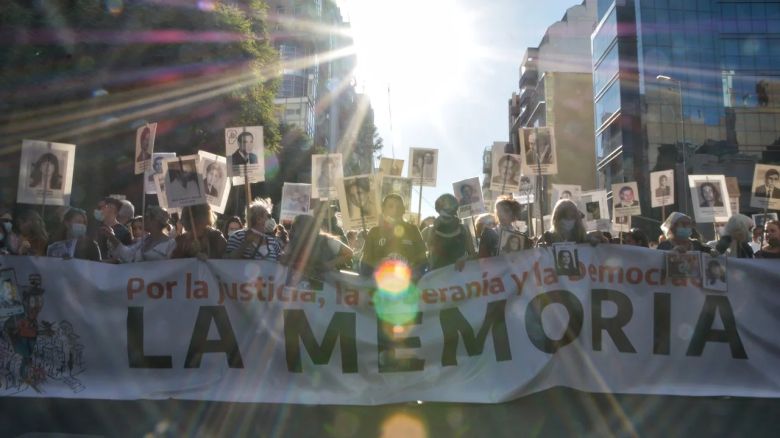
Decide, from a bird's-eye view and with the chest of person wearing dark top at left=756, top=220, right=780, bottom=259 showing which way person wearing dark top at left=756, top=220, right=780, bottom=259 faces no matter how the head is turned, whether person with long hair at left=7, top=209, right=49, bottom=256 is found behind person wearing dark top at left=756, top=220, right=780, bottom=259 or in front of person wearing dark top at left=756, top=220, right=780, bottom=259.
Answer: in front

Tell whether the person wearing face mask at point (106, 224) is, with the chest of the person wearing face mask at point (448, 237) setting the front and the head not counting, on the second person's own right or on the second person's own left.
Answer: on the second person's own right

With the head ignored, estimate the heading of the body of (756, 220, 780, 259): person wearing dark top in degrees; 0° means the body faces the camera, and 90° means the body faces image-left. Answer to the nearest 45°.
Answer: approximately 45°

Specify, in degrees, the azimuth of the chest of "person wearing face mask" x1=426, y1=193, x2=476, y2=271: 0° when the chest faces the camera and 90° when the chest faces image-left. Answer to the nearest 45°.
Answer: approximately 0°

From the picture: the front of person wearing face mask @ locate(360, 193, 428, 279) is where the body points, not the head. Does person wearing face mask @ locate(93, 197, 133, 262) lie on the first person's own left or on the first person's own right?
on the first person's own right

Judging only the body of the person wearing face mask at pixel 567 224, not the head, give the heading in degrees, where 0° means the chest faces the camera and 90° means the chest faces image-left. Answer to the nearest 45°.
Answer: approximately 0°

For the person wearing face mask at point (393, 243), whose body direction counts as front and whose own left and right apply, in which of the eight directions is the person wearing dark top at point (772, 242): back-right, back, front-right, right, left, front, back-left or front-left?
left
